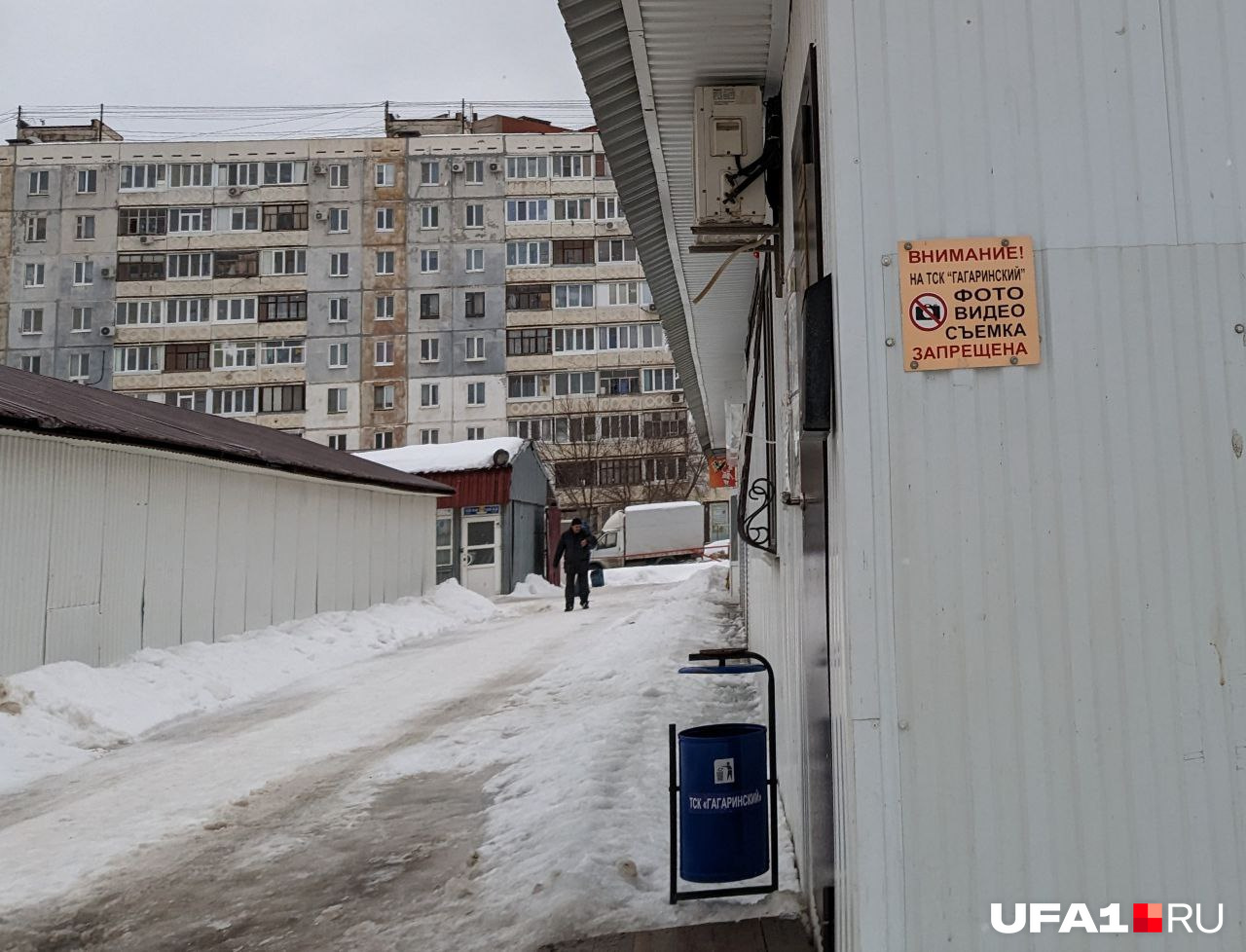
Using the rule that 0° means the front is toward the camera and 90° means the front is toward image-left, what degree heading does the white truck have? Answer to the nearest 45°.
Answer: approximately 90°

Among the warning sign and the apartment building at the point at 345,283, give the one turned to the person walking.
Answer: the apartment building

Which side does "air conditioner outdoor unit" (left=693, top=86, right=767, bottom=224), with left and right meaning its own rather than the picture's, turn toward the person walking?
right

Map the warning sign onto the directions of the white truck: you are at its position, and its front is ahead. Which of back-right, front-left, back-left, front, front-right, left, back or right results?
left

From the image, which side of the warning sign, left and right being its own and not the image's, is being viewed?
front

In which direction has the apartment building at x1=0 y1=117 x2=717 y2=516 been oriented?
toward the camera

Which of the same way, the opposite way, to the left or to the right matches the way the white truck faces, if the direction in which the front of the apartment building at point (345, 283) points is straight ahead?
to the right

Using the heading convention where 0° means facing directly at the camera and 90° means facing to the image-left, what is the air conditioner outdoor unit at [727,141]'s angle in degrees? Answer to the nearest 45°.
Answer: approximately 90°

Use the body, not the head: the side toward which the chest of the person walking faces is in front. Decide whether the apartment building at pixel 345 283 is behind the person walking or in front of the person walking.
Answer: behind

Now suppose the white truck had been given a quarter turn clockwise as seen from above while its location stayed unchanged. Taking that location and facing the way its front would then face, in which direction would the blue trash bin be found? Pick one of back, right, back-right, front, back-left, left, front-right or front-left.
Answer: back

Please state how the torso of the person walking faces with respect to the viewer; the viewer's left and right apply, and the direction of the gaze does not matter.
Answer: facing the viewer

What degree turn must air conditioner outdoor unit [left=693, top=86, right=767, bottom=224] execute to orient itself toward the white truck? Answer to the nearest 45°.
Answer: approximately 90° to its right
